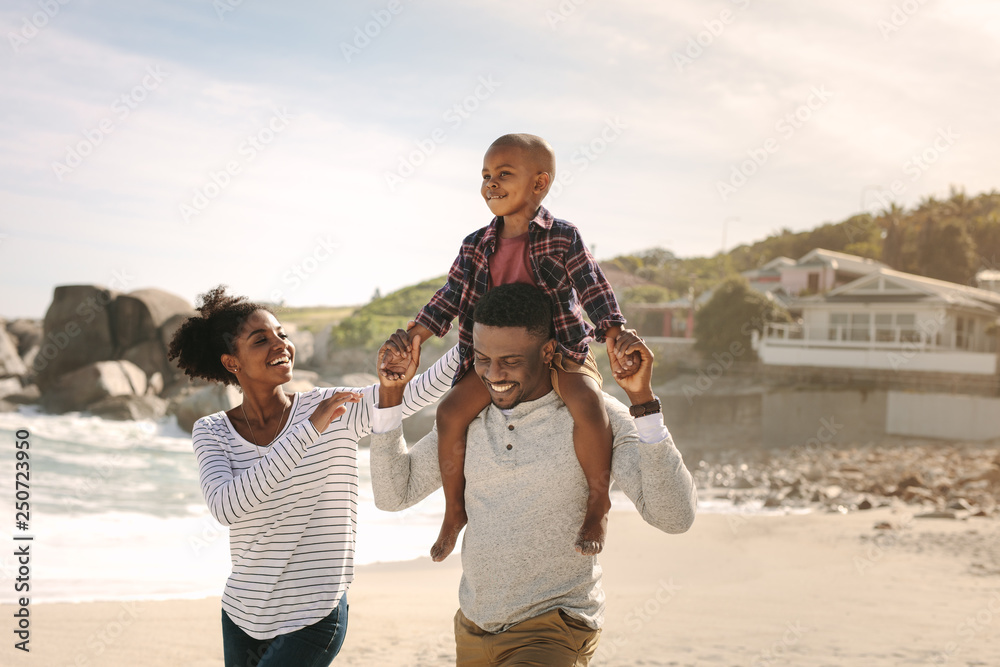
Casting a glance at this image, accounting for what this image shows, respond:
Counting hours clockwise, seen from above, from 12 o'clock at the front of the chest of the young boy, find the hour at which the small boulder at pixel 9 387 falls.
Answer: The small boulder is roughly at 5 o'clock from the young boy.

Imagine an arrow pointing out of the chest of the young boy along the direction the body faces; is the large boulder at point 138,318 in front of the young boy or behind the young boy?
behind

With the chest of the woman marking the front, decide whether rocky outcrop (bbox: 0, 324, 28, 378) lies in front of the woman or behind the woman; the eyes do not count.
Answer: behind

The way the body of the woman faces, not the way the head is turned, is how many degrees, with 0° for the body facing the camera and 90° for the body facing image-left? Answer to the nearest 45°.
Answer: approximately 315°

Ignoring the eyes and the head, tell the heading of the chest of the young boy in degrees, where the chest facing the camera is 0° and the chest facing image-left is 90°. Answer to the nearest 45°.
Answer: approximately 0°

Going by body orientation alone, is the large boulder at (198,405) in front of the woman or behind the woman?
behind

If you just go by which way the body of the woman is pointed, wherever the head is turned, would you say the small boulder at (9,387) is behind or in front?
behind

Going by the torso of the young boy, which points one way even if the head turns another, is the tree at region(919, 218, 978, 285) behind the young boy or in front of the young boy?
behind
